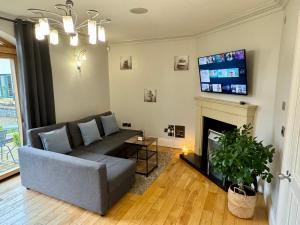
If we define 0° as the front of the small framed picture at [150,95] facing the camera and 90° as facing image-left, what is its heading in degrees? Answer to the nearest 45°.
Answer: approximately 0°

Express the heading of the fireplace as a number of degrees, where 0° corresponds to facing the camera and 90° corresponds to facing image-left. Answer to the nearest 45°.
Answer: approximately 45°

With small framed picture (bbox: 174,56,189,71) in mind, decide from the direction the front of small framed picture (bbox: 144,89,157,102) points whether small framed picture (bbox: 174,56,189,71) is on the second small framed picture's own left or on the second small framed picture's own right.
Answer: on the second small framed picture's own left

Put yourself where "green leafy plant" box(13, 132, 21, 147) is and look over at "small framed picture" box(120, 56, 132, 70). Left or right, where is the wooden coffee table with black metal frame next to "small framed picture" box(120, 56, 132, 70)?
right

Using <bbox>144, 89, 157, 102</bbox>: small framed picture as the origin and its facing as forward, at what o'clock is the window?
The window is roughly at 2 o'clock from the small framed picture.

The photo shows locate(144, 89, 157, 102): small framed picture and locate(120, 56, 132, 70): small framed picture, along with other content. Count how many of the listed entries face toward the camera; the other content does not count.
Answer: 2

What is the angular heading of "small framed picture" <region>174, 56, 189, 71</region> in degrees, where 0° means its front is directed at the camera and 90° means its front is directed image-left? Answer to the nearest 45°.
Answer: approximately 0°

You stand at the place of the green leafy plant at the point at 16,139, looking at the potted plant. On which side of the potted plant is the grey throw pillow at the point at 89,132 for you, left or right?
left

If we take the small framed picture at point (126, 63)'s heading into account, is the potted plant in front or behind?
in front

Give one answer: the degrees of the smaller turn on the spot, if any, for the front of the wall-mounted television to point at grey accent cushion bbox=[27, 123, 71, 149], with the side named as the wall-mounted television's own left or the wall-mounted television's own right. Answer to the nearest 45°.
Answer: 0° — it already faces it
